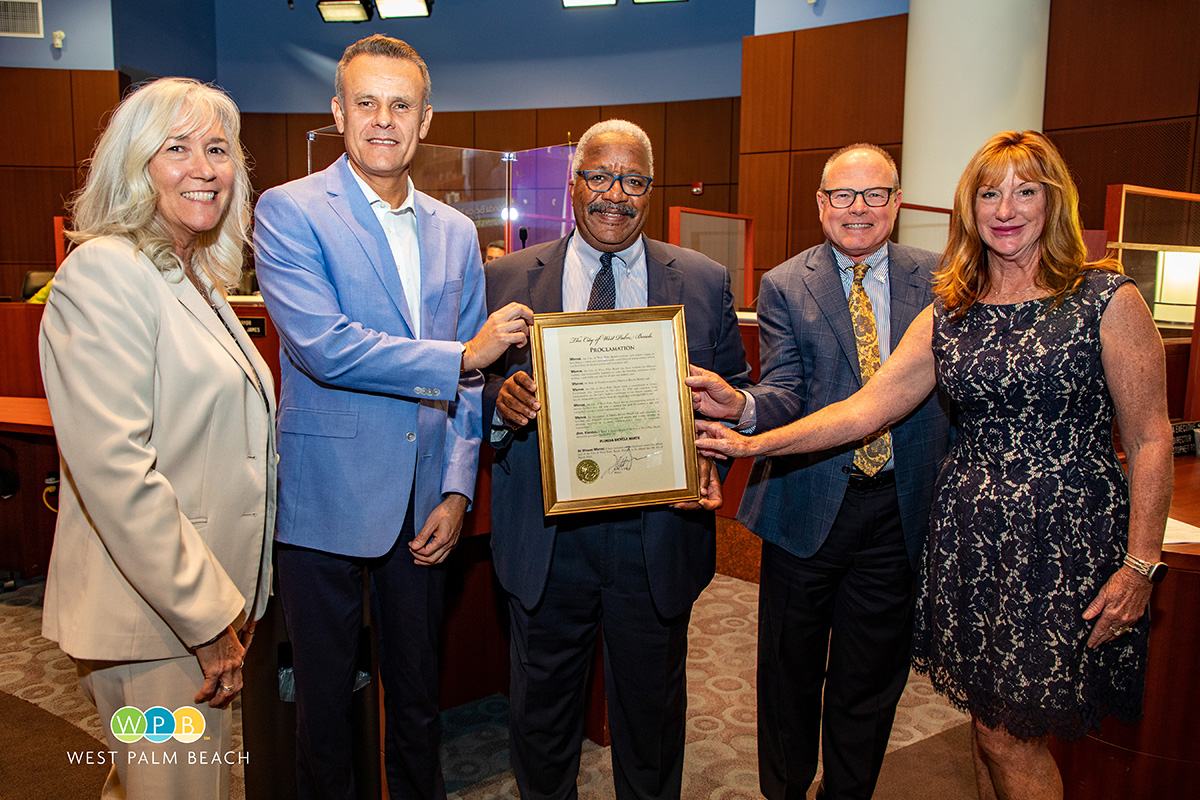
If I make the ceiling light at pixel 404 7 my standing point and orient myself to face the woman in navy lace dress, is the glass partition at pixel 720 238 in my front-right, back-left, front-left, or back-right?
front-left

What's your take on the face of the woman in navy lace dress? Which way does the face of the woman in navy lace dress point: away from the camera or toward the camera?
toward the camera

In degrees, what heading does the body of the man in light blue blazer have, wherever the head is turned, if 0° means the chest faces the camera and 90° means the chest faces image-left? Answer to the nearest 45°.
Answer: approximately 315°

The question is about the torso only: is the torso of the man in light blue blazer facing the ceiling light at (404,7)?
no

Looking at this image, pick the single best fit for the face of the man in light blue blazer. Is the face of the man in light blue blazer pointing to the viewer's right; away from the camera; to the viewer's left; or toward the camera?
toward the camera

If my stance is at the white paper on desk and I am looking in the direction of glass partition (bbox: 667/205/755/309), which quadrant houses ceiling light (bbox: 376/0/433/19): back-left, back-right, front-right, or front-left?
front-left

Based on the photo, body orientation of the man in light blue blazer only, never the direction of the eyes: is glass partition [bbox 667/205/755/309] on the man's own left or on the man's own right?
on the man's own left

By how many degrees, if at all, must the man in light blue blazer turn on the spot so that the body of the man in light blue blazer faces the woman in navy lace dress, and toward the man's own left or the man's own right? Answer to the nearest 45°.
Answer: approximately 45° to the man's own left

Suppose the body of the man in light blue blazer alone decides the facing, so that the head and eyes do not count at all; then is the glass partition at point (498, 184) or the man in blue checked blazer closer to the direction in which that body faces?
the man in blue checked blazer

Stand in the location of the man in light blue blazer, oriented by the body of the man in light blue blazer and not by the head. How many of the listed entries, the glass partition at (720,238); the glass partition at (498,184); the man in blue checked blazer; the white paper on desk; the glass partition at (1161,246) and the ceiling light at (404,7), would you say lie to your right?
0

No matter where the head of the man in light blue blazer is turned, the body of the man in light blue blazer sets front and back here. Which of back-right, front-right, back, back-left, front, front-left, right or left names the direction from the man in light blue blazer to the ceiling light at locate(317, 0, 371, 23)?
back-left

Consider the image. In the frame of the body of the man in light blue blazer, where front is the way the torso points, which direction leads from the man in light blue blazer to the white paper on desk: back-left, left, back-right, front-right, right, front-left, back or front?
front-left

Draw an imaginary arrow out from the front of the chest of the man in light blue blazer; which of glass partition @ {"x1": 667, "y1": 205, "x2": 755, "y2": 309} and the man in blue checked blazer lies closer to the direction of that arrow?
the man in blue checked blazer

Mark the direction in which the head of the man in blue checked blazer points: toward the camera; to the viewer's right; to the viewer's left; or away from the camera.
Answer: toward the camera

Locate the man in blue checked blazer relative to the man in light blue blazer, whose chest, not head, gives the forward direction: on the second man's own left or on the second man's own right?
on the second man's own left

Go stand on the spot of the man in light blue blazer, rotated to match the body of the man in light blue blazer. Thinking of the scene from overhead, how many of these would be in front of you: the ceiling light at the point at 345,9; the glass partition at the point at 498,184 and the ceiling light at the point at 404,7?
0

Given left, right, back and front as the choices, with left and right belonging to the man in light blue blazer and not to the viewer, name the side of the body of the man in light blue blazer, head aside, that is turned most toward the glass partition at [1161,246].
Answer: left

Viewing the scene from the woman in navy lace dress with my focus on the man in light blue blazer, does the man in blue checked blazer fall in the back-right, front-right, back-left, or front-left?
front-right

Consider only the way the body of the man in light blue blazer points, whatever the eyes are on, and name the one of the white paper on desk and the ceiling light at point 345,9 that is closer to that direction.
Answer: the white paper on desk

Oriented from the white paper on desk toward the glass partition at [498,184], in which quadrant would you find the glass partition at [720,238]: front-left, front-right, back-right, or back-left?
front-right
